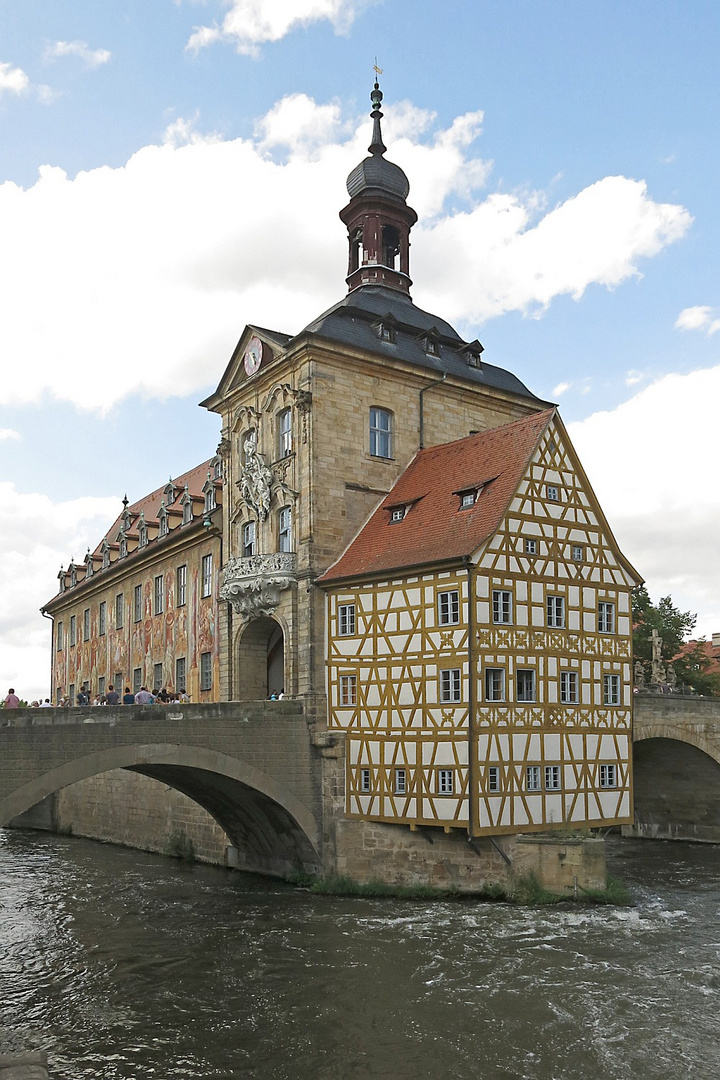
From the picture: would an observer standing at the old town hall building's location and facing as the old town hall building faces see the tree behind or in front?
behind

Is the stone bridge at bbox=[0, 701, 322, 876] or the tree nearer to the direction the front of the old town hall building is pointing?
the stone bridge

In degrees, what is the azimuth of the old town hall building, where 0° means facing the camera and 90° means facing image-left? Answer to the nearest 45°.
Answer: approximately 45°

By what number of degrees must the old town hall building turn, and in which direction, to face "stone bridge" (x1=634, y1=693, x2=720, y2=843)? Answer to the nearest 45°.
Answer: approximately 180°
